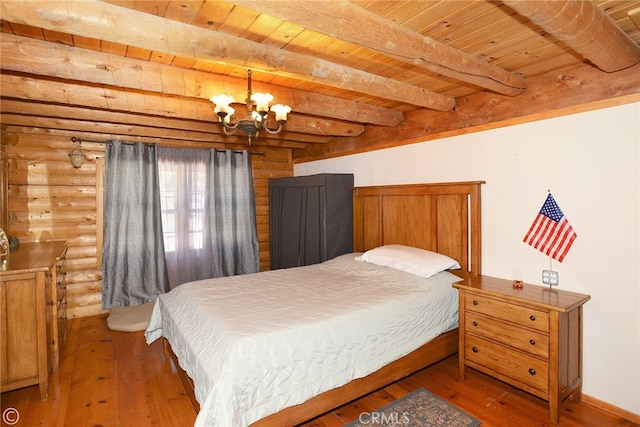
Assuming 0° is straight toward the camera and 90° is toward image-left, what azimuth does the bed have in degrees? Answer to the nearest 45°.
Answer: approximately 45°

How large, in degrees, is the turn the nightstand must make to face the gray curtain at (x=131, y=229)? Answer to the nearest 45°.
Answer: approximately 45° to its right

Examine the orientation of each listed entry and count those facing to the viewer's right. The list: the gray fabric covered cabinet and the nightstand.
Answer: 0

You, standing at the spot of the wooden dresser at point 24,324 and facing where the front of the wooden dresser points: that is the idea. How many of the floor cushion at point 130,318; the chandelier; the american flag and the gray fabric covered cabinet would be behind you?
0

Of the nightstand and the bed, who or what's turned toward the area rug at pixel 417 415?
the nightstand

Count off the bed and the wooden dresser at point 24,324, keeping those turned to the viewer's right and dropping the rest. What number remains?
1

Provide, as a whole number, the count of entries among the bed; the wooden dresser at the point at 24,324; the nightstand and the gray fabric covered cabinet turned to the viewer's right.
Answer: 1

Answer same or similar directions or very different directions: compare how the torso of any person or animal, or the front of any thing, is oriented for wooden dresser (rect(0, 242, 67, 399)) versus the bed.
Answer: very different directions

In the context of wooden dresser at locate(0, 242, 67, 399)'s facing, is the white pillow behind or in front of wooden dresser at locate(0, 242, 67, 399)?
in front

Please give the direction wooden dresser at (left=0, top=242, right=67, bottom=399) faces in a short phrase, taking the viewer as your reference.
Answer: facing to the right of the viewer

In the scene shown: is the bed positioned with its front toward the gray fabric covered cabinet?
no

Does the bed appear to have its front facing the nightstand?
no

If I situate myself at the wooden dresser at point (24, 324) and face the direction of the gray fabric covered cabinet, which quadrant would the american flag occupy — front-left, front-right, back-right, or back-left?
front-right

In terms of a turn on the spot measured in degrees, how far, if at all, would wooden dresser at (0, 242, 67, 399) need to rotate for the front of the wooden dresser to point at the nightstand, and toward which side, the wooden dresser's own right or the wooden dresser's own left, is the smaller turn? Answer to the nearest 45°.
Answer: approximately 45° to the wooden dresser's own right

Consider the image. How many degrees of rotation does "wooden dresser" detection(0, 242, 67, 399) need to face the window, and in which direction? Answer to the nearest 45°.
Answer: approximately 45° to its left

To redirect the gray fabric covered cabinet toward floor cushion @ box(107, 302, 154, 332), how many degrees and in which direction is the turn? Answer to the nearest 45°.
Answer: approximately 45° to its right

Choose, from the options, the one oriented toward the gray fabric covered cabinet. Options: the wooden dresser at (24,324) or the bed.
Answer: the wooden dresser

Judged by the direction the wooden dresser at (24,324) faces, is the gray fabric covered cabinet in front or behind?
in front

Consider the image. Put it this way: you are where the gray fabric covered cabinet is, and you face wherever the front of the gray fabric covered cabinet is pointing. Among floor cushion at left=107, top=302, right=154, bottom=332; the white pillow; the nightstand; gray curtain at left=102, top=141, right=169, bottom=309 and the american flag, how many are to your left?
3

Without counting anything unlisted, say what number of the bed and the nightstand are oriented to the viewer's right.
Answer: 0
